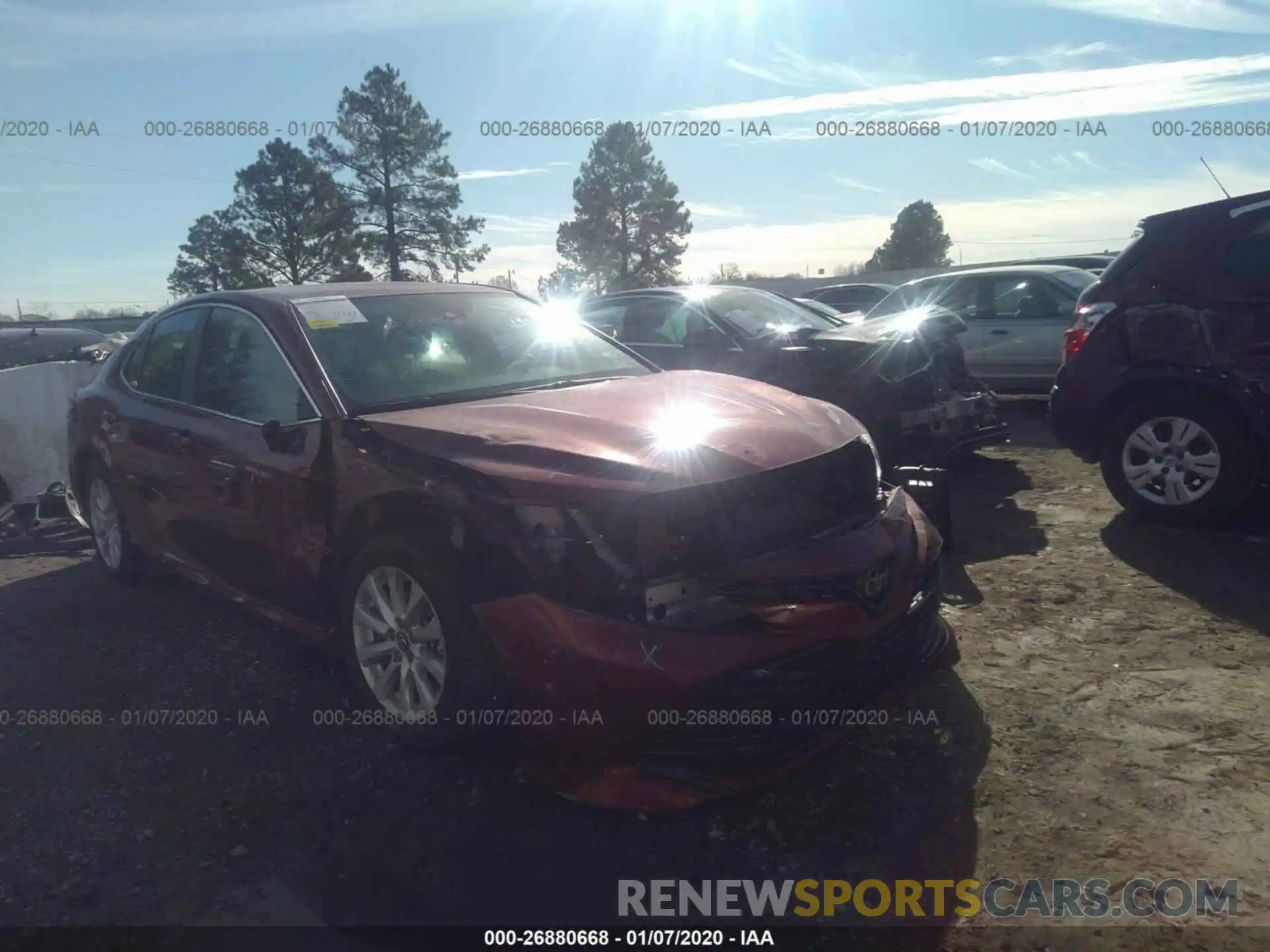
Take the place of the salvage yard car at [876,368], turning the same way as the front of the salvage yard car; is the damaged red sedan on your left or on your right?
on your right

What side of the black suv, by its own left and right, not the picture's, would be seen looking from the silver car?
left
